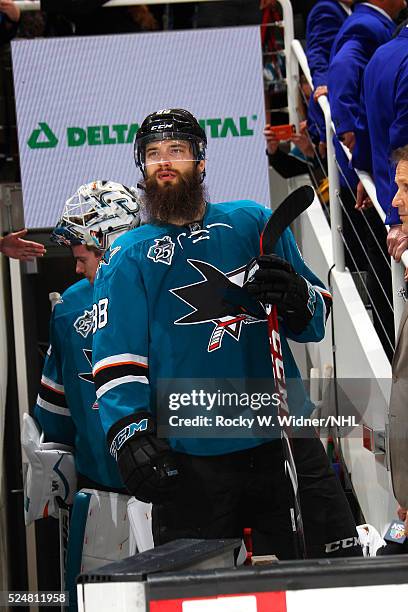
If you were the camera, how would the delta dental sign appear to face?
facing the viewer

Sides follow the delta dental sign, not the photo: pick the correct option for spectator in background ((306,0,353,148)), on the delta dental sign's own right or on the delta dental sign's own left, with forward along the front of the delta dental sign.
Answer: on the delta dental sign's own left

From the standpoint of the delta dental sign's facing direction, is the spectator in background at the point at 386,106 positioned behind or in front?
in front

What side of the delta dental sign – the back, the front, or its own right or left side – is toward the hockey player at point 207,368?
front

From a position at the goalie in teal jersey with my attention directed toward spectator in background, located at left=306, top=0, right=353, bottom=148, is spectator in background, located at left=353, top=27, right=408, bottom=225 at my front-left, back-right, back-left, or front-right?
front-right
